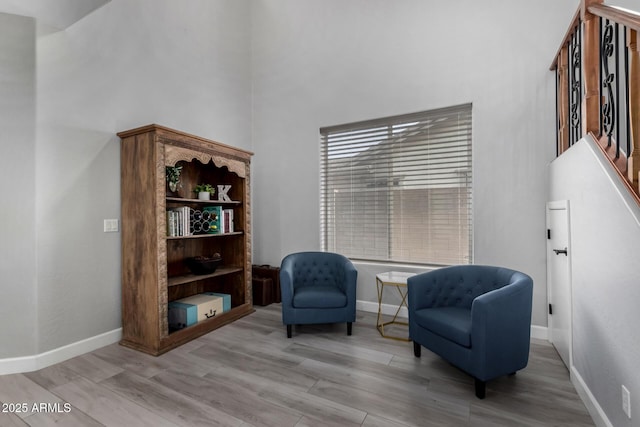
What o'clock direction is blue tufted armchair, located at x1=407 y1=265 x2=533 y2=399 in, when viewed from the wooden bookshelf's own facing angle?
The blue tufted armchair is roughly at 12 o'clock from the wooden bookshelf.

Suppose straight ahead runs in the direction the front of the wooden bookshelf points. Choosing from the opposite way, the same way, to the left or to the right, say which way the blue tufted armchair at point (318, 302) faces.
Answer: to the right

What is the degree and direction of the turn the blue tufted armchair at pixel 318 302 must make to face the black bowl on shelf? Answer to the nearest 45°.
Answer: approximately 90° to its right

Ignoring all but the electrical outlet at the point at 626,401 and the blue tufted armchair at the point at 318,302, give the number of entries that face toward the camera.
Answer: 1

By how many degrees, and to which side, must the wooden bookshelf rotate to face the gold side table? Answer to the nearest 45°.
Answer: approximately 45° to its left

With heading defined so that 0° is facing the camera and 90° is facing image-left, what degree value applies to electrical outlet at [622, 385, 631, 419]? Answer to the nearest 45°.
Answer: approximately 90°

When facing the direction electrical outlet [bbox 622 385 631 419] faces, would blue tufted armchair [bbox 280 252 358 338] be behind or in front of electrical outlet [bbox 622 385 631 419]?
in front

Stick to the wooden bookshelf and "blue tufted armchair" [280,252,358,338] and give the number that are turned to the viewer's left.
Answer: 0

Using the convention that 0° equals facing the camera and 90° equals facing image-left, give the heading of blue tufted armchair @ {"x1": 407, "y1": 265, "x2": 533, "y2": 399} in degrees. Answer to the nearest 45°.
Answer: approximately 45°

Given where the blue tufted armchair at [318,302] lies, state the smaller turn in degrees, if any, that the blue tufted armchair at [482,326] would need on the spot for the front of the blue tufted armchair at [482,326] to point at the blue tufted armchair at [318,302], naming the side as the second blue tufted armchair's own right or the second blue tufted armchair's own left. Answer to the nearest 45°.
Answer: approximately 45° to the second blue tufted armchair's own right

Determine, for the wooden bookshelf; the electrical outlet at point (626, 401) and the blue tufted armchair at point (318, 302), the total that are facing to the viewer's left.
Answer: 1

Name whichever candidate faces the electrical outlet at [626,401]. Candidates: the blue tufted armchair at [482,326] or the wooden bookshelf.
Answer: the wooden bookshelf

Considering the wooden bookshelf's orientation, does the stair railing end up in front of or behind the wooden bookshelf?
in front

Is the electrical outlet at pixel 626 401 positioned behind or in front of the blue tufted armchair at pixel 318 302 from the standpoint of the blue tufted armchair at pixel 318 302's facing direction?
in front
